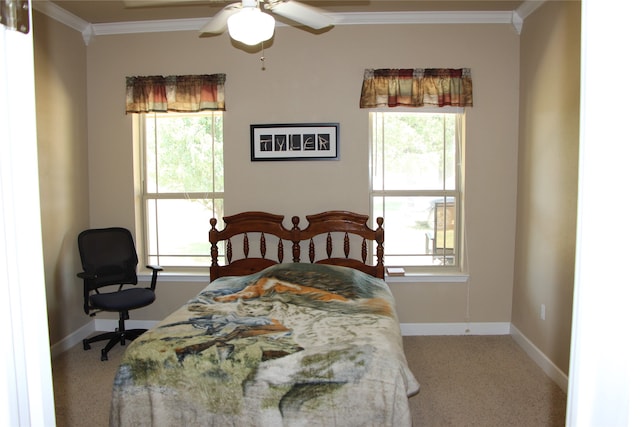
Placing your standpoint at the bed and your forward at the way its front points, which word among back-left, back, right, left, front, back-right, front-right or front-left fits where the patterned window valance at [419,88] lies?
back-left

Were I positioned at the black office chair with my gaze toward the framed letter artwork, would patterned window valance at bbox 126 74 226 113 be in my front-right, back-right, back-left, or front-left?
front-left

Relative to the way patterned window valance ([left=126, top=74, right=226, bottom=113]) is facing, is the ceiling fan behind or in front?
in front

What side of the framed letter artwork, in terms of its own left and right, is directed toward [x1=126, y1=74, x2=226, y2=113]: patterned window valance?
right

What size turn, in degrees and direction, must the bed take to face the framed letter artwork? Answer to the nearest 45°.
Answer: approximately 180°

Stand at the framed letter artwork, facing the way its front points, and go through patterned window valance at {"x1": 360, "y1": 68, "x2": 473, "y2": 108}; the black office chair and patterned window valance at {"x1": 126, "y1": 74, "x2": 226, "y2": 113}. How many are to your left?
1

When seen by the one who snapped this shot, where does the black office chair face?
facing the viewer and to the right of the viewer

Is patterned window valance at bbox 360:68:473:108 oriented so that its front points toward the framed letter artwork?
no

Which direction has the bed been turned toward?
toward the camera

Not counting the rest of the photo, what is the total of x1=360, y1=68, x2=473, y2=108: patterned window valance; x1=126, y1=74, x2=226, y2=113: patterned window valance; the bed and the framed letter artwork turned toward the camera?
4

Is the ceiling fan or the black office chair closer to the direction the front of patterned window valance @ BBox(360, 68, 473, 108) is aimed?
the ceiling fan

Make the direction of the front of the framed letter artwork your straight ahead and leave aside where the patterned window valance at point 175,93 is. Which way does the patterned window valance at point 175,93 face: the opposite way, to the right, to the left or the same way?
the same way

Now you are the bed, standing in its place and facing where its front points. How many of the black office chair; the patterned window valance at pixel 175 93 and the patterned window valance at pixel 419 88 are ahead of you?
0

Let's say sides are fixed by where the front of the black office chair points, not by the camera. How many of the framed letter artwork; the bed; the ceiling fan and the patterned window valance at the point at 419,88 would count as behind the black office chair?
0

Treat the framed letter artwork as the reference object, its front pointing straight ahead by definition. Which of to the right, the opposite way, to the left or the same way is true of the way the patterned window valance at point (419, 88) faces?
the same way

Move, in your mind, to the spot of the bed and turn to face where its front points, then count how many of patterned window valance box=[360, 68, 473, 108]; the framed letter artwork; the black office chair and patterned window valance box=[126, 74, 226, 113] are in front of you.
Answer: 0

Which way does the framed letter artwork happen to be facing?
toward the camera
